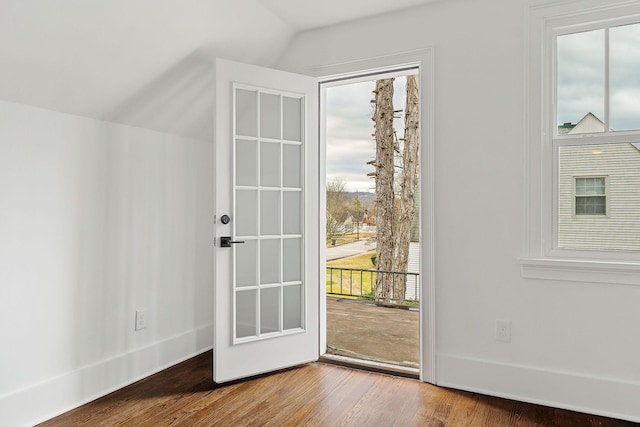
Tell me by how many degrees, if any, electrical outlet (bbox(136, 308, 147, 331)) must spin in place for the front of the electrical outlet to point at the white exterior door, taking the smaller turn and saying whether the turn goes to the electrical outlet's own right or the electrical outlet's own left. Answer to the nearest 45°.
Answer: approximately 45° to the electrical outlet's own left

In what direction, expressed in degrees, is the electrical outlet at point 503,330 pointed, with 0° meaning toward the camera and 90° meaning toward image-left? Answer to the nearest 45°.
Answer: approximately 0°

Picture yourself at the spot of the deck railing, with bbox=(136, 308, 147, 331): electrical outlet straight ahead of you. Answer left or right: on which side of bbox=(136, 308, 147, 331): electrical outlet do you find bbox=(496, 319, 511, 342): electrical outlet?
left

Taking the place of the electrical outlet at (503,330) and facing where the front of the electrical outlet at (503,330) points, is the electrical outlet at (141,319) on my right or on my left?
on my right

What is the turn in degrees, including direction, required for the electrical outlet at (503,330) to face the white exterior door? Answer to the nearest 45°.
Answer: approximately 90° to its right

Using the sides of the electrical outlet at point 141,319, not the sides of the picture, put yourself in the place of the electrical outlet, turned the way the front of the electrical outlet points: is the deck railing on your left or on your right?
on your left

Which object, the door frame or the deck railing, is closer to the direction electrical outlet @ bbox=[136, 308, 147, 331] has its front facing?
the door frame

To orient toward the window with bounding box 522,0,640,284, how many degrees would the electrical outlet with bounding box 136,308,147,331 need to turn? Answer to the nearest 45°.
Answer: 0° — it already faces it

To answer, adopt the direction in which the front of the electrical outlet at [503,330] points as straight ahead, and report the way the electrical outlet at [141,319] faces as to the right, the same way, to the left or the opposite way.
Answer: to the left

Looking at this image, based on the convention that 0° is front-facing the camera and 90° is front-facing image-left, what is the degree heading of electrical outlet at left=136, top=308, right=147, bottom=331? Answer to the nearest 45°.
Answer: approximately 315°
